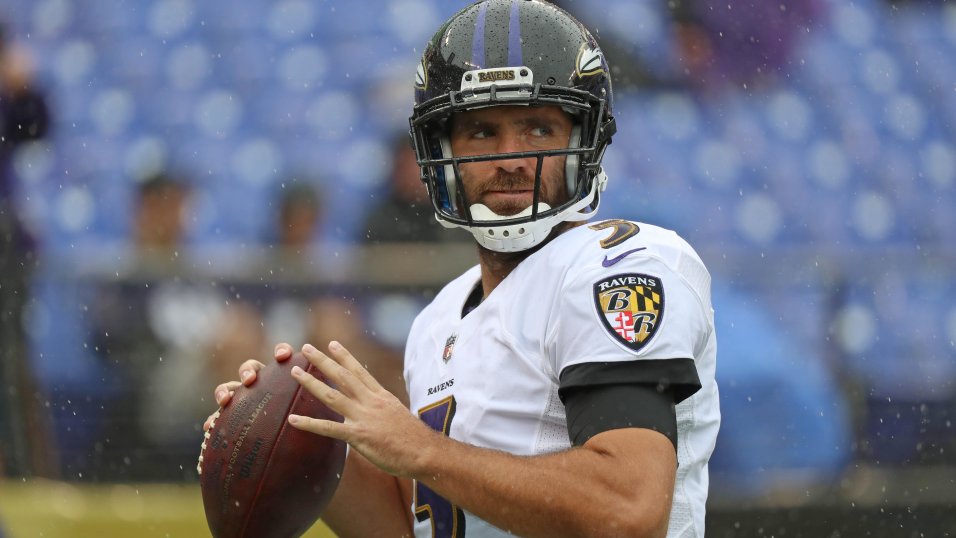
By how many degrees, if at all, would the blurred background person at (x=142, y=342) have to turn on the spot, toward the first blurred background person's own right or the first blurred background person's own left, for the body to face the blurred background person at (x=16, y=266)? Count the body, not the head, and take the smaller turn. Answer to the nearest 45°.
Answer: approximately 135° to the first blurred background person's own right

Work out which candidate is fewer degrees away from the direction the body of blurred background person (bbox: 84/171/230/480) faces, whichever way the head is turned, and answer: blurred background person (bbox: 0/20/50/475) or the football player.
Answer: the football player

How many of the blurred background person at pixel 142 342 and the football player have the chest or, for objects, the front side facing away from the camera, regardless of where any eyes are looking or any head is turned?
0

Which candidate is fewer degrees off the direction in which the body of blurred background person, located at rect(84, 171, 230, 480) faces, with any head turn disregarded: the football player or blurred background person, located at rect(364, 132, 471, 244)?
the football player

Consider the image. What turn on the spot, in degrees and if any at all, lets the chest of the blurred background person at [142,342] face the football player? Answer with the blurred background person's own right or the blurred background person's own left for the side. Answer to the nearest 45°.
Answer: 0° — they already face them

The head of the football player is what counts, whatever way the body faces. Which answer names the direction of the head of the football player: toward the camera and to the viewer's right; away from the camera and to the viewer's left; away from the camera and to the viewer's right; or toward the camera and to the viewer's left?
toward the camera and to the viewer's right

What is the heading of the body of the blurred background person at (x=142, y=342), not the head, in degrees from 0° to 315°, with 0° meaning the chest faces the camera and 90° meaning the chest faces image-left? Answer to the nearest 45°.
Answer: approximately 0°

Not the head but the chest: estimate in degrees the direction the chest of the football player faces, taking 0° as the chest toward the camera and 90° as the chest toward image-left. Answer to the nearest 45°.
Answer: approximately 45°

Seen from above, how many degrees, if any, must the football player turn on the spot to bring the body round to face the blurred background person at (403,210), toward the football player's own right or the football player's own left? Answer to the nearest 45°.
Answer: approximately 135° to the football player's own right
